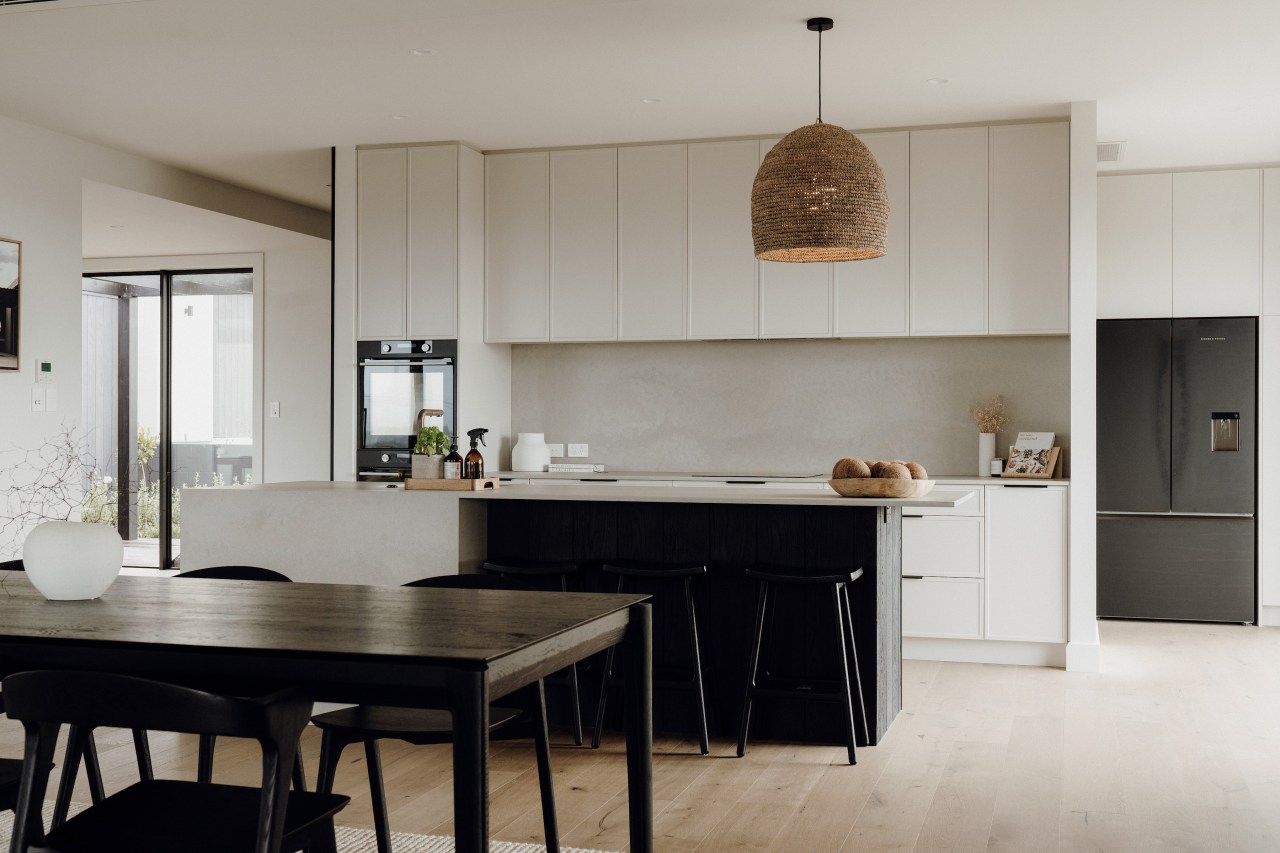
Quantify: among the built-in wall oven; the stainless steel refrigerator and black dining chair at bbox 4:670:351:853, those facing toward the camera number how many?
2

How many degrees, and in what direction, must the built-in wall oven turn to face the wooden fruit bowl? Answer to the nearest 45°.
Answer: approximately 45° to its left

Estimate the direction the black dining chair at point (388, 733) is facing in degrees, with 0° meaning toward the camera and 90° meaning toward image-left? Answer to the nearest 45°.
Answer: approximately 45°

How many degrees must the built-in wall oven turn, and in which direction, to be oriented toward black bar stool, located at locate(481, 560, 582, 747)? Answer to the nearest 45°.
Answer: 0° — it already faces it

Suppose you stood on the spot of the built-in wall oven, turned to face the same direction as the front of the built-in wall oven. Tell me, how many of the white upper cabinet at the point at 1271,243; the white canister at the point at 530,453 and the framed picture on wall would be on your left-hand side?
2

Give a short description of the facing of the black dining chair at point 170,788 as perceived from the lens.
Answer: facing away from the viewer and to the right of the viewer

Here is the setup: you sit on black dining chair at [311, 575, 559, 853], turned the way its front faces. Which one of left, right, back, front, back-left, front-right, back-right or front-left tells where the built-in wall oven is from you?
back-right

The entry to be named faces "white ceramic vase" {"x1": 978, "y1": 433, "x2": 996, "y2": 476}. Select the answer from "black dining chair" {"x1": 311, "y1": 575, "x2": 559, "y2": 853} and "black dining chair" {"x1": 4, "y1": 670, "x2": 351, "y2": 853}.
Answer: "black dining chair" {"x1": 4, "y1": 670, "x2": 351, "y2": 853}

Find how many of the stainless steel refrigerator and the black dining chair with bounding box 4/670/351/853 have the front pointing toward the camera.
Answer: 1

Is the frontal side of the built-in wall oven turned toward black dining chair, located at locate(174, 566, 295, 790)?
yes
